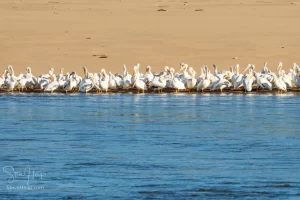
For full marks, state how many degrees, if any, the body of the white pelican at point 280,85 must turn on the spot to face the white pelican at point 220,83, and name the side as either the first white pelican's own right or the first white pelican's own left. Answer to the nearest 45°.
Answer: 0° — it already faces it

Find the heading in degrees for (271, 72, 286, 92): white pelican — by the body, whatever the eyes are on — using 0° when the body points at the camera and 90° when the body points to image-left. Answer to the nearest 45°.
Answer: approximately 90°
